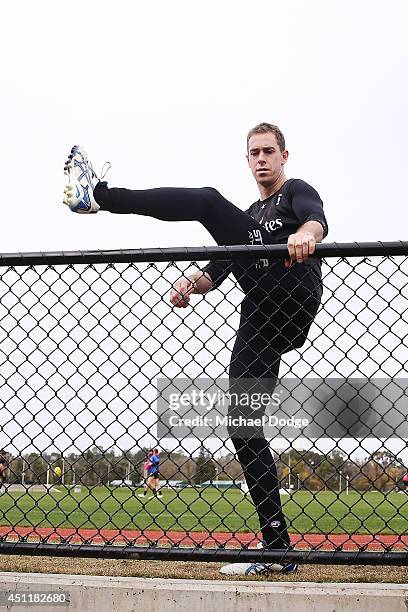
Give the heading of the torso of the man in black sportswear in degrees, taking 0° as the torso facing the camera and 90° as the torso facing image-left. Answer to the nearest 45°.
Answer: approximately 45°
